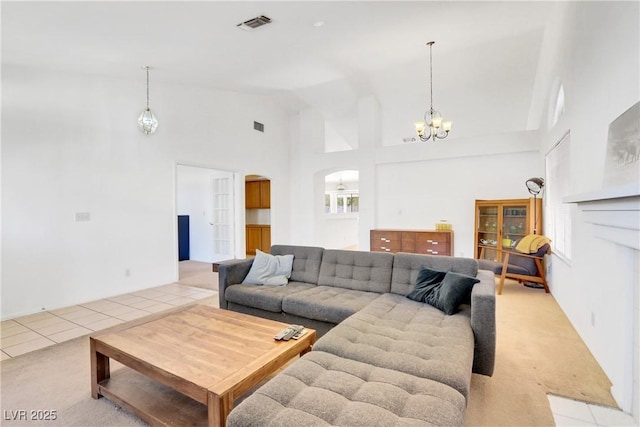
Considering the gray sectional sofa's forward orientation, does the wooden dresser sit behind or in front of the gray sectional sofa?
behind

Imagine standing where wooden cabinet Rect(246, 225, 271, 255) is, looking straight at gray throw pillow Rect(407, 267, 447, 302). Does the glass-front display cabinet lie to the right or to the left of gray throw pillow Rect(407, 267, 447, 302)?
left

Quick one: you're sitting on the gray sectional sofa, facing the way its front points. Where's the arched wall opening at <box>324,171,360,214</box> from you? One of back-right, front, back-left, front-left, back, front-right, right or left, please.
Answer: back-right

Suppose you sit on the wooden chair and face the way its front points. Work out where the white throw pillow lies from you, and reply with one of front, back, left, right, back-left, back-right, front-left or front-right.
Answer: front-left

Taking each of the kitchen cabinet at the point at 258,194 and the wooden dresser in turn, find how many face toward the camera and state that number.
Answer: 2

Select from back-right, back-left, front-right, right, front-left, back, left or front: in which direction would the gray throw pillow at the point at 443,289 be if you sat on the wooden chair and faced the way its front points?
left

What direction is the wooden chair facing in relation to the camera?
to the viewer's left

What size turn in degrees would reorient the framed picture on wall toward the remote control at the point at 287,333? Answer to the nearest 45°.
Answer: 0° — it already faces it

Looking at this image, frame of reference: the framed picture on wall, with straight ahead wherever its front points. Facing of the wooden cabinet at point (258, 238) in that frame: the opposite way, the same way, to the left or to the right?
to the left

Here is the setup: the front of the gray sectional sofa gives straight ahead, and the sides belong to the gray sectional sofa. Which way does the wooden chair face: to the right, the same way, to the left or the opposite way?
to the right

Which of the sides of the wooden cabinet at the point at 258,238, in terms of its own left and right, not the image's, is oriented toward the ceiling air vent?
front
